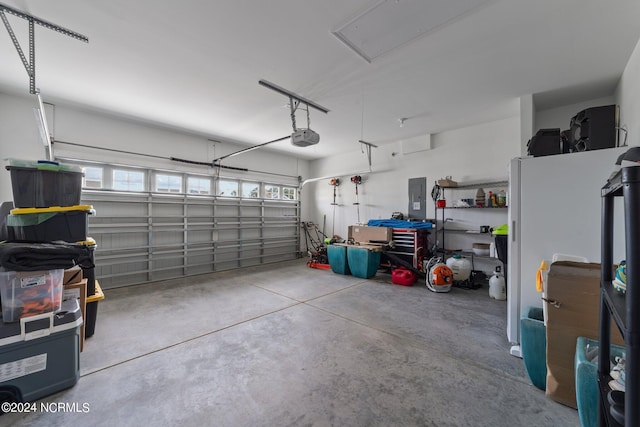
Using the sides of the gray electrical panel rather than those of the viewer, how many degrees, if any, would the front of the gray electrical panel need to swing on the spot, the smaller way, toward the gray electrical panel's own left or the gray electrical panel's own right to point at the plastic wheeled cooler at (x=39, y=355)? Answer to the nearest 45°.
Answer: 0° — it already faces it

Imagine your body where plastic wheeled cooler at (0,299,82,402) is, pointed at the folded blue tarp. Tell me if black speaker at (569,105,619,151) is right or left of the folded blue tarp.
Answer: right

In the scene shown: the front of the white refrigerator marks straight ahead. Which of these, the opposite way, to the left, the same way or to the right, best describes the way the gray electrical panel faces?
to the left

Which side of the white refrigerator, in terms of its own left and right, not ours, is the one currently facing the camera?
left

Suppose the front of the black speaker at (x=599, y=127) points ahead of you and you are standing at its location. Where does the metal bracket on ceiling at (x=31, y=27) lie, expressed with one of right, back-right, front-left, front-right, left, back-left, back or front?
front

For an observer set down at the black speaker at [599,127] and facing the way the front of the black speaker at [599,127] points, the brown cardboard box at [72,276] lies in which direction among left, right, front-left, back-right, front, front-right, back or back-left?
front

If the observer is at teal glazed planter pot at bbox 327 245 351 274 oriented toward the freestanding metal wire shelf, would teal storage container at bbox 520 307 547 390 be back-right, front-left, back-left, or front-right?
front-right

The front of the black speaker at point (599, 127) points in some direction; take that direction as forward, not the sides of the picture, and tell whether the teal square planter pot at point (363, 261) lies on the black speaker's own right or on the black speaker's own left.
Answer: on the black speaker's own right

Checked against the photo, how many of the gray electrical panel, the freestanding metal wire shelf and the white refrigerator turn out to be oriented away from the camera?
0

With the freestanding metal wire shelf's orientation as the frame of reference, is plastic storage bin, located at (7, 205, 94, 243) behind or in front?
in front

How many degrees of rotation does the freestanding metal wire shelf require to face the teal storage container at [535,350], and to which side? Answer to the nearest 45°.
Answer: approximately 45° to its left

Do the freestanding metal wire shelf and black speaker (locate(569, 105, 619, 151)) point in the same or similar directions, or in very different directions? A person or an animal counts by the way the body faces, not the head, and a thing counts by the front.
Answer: same or similar directions

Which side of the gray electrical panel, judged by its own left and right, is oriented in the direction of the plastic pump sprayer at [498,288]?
left

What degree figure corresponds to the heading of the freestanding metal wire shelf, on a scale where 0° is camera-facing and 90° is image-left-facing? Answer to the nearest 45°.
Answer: approximately 45°

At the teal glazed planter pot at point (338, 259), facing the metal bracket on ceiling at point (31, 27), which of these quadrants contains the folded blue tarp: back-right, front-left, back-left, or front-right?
back-left
